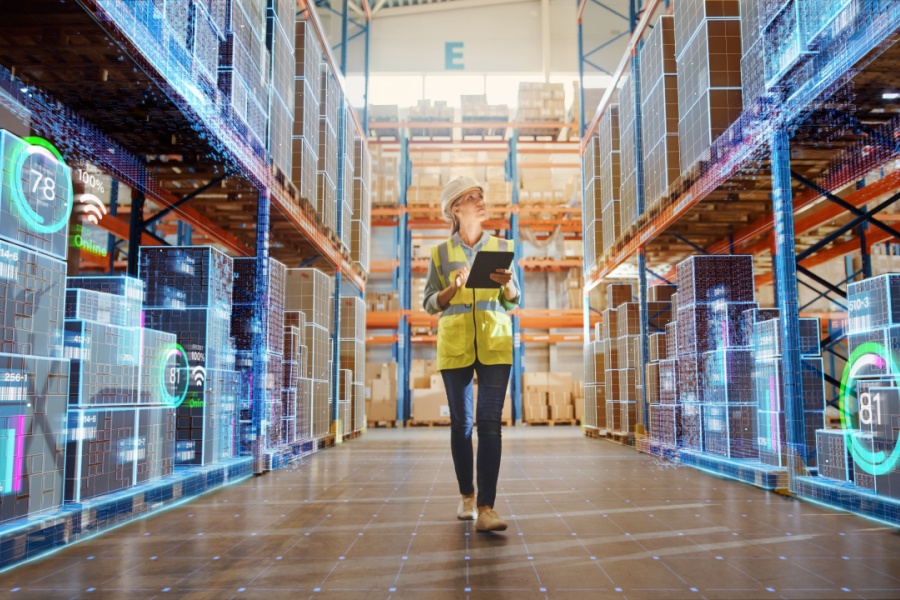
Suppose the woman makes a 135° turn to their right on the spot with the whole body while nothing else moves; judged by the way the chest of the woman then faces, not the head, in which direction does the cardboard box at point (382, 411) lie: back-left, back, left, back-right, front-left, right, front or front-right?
front-right

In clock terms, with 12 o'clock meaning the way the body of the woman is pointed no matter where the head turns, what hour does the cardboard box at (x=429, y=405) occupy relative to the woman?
The cardboard box is roughly at 6 o'clock from the woman.

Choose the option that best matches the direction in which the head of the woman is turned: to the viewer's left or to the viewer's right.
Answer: to the viewer's right

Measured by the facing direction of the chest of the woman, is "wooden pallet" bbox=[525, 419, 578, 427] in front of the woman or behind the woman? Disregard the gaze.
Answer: behind

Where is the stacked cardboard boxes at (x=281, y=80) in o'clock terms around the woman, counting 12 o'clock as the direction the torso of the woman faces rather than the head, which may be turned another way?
The stacked cardboard boxes is roughly at 5 o'clock from the woman.

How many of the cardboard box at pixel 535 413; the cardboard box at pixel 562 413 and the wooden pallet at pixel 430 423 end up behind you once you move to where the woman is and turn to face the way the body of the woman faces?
3

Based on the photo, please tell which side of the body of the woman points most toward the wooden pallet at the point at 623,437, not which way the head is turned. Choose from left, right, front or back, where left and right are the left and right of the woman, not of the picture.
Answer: back

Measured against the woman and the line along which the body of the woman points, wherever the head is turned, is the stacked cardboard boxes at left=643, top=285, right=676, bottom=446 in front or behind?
behind

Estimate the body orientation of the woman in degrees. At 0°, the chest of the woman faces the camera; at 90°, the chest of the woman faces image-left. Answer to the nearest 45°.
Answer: approximately 0°

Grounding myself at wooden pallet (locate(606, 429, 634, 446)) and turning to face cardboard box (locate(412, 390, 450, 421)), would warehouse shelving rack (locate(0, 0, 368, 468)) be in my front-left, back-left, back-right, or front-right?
back-left

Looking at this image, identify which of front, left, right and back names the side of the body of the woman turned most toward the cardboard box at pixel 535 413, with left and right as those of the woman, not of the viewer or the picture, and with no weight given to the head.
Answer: back

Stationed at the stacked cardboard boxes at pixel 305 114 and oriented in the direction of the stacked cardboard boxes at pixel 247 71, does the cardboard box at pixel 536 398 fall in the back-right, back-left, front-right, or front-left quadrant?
back-left

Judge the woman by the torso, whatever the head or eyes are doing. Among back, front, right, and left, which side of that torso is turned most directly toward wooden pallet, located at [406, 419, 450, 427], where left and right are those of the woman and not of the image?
back
